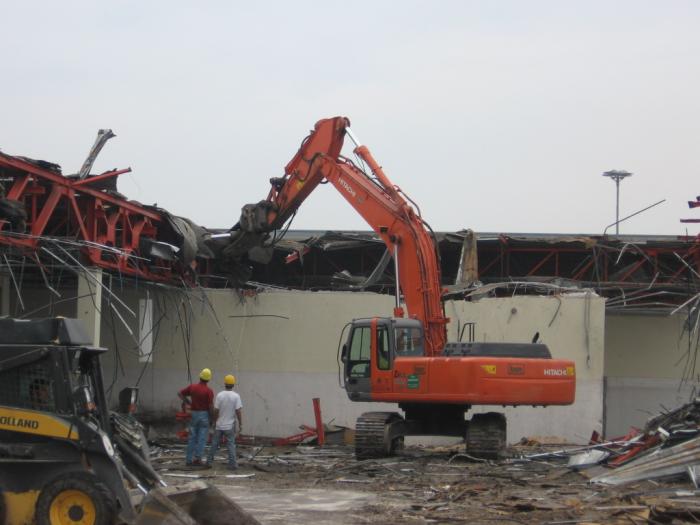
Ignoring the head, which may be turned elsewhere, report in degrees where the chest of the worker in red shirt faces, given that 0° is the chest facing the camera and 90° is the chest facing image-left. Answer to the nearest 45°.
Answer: approximately 180°

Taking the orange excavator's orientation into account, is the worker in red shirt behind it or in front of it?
in front

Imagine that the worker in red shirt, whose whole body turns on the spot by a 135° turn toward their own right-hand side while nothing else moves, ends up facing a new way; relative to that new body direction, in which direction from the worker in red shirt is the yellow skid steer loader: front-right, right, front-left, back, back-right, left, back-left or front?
front-right

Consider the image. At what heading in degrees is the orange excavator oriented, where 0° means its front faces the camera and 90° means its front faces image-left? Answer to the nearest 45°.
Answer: approximately 90°

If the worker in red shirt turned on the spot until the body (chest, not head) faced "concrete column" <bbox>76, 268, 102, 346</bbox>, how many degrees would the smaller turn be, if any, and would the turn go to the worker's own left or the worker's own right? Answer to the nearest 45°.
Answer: approximately 45° to the worker's own left

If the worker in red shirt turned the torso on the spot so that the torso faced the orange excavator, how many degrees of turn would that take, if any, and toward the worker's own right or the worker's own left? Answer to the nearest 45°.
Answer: approximately 90° to the worker's own right

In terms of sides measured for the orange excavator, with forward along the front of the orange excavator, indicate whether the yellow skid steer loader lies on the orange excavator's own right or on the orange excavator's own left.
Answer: on the orange excavator's own left

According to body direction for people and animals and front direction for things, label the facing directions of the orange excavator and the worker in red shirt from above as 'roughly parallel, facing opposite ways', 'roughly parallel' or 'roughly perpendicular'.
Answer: roughly perpendicular

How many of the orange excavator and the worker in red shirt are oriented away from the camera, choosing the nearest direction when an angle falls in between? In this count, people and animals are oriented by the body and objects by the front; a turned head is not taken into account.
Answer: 1

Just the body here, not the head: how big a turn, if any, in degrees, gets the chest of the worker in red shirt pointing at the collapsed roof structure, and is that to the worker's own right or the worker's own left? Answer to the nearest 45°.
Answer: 0° — they already face it
